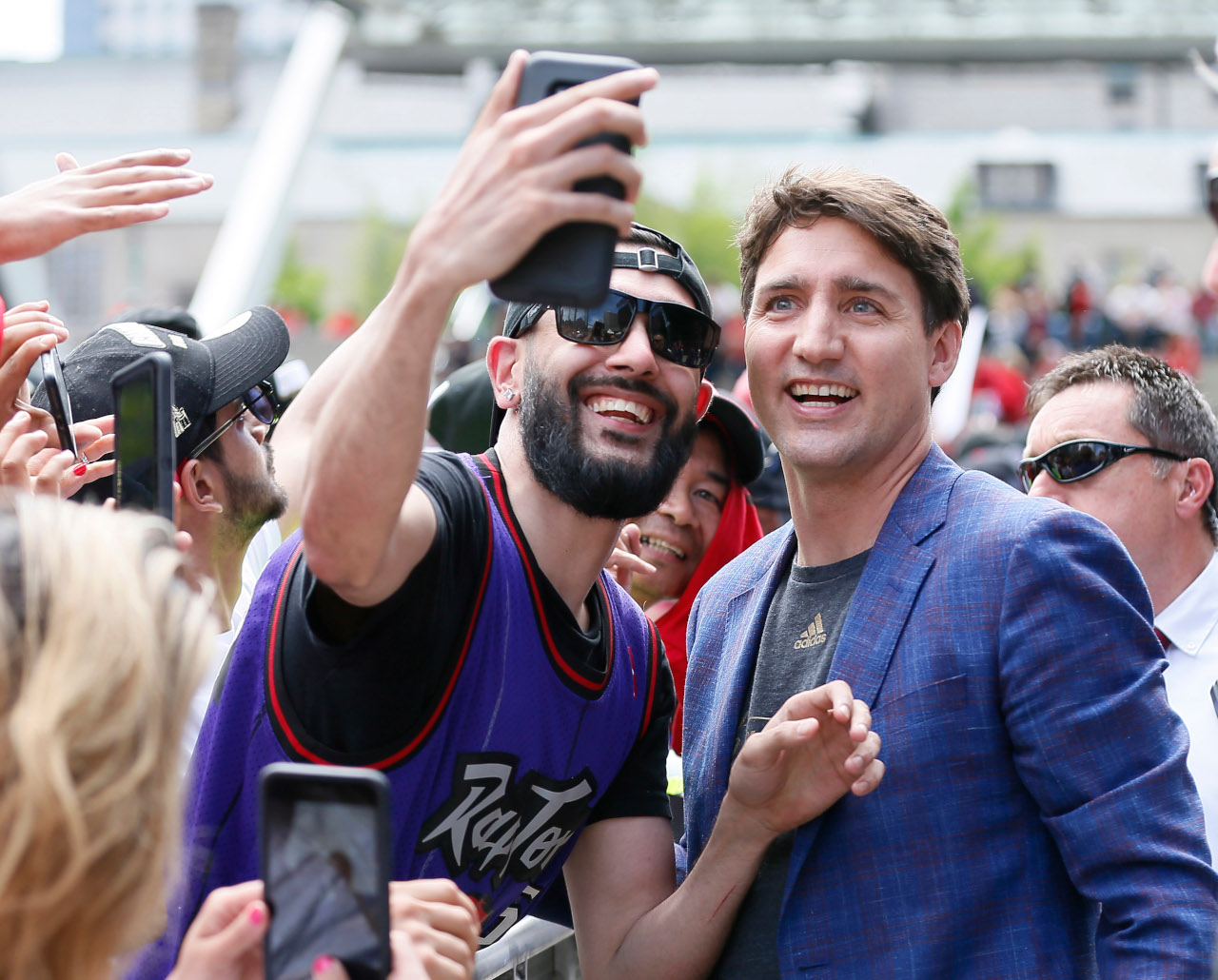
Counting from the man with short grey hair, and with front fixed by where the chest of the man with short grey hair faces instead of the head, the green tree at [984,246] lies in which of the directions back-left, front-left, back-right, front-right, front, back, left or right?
back-right

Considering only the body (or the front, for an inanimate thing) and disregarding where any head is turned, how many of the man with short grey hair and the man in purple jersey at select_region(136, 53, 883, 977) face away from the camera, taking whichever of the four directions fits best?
0

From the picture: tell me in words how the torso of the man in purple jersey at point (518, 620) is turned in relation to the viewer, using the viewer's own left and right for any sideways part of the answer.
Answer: facing the viewer and to the right of the viewer

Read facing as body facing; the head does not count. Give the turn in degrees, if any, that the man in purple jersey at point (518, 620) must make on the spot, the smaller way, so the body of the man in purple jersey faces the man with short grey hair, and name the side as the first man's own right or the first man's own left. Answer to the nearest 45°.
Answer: approximately 90° to the first man's own left

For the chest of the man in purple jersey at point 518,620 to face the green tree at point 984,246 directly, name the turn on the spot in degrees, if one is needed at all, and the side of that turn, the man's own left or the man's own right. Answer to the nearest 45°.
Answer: approximately 135° to the man's own left

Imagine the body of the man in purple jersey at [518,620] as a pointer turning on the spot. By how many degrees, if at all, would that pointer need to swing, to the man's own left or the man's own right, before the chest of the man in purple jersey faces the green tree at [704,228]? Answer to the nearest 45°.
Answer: approximately 135° to the man's own left

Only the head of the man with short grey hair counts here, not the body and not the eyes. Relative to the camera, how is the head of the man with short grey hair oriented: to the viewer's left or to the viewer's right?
to the viewer's left

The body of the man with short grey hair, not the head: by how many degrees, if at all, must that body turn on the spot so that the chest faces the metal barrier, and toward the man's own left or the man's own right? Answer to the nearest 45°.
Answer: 0° — they already face it

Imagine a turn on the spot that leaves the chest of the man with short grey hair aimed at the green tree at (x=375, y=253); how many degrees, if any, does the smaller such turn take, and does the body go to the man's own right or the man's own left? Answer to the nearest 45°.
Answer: approximately 90° to the man's own right
